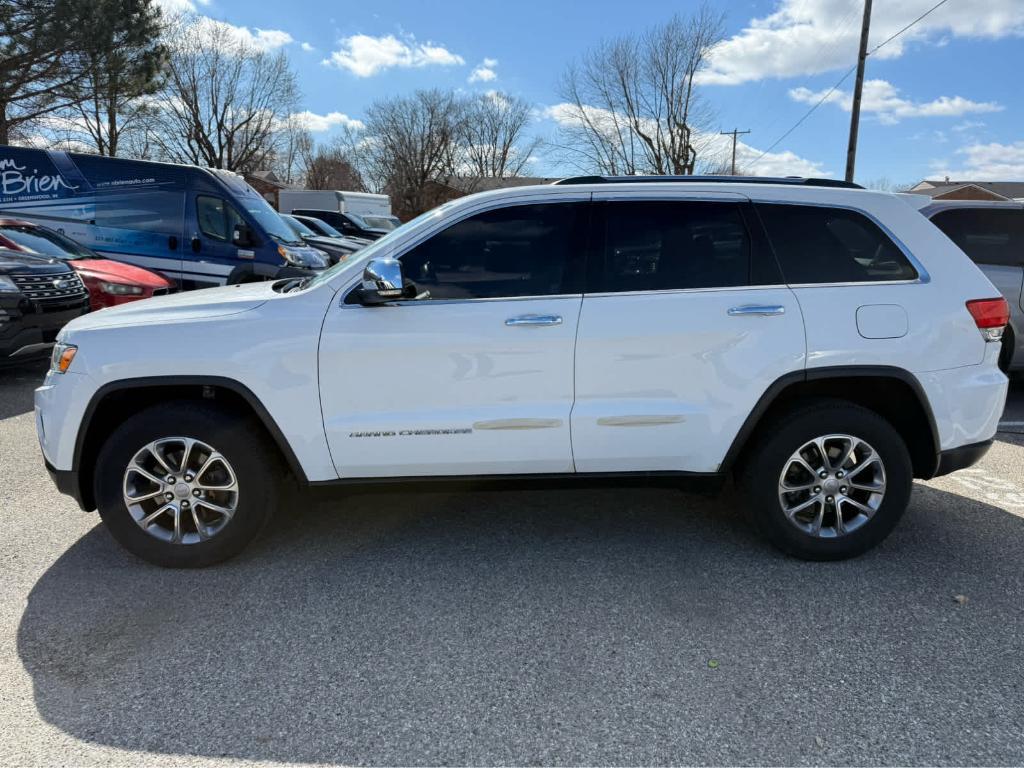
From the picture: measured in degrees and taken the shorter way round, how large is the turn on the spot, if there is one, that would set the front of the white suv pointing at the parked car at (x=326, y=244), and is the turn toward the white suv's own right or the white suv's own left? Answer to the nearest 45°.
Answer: approximately 90° to the white suv's own right

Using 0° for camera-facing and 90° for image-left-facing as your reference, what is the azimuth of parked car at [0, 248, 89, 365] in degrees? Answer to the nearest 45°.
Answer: approximately 315°

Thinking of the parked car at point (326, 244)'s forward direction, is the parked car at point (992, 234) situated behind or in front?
in front

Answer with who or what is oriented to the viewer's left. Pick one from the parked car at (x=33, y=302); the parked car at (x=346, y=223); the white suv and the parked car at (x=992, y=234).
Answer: the white suv

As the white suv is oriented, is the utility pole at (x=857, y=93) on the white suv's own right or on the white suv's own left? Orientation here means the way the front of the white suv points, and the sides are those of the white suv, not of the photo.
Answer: on the white suv's own right

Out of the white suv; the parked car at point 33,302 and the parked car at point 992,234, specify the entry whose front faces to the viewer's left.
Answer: the white suv

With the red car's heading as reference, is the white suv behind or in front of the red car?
in front

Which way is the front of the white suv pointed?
to the viewer's left

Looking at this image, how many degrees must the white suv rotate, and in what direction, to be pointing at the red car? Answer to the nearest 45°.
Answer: approximately 45° to its right

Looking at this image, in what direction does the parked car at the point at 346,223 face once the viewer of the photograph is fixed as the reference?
facing the viewer and to the right of the viewer

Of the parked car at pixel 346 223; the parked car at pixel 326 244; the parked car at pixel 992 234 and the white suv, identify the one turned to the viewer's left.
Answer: the white suv
